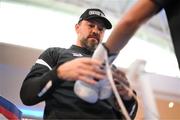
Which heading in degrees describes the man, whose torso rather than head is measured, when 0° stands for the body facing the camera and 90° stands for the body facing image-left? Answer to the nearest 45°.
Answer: approximately 315°
